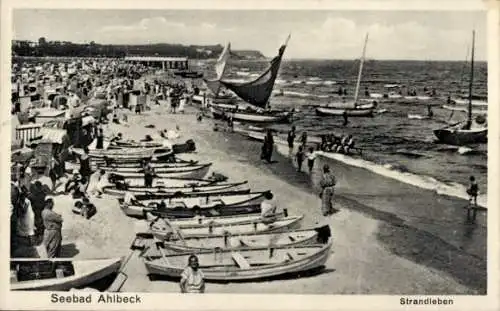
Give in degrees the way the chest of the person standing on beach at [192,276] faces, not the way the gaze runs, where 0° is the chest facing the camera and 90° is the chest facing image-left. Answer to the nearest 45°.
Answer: approximately 0°

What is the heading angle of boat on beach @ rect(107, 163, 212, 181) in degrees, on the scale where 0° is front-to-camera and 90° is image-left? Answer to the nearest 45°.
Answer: approximately 270°

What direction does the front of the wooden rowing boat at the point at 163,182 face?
to the viewer's right

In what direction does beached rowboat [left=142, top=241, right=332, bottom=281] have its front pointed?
to the viewer's right
